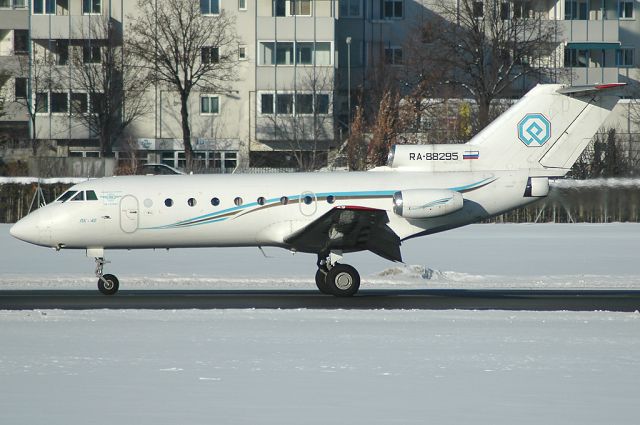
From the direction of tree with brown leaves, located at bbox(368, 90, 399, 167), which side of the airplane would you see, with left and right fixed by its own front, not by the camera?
right

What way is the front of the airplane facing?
to the viewer's left

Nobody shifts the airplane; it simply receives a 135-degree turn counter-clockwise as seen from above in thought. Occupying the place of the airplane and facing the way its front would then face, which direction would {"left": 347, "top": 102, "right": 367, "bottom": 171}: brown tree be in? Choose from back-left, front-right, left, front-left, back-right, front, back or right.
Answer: back-left
